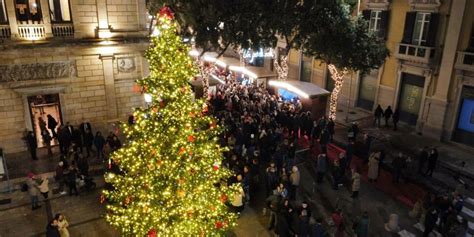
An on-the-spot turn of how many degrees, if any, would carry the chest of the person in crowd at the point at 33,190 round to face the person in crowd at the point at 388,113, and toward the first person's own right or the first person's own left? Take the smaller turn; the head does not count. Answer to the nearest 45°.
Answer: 0° — they already face them

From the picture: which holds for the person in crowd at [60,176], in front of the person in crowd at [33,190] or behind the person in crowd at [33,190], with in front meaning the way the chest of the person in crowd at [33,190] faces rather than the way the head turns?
in front

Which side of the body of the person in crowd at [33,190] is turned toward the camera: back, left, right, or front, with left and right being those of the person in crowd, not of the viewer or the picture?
right

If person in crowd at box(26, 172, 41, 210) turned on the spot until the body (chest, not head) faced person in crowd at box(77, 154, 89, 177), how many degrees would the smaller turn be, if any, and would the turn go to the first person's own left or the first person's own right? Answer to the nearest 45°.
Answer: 0° — they already face them

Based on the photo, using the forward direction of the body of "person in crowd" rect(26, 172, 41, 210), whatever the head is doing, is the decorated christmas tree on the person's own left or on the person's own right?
on the person's own right

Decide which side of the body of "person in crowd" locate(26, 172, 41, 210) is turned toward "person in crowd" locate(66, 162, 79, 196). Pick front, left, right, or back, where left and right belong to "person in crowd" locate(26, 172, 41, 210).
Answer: front

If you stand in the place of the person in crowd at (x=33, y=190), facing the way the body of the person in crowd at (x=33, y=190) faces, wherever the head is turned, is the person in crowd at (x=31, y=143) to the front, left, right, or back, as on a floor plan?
left

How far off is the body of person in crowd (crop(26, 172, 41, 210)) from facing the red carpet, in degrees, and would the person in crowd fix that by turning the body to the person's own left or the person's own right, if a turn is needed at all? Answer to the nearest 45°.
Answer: approximately 45° to the person's own right

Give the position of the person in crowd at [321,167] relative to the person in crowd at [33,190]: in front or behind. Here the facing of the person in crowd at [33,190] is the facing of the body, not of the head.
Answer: in front

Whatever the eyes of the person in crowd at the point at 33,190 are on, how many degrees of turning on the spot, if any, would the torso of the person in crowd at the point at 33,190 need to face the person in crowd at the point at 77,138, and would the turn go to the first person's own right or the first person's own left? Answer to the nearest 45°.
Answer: approximately 45° to the first person's own left

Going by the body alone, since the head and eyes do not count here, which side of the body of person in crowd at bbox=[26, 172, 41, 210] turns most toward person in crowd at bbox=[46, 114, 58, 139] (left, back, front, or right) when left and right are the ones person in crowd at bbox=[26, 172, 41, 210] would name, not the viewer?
left

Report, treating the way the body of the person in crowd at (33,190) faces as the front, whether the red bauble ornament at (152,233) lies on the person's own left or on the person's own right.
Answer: on the person's own right

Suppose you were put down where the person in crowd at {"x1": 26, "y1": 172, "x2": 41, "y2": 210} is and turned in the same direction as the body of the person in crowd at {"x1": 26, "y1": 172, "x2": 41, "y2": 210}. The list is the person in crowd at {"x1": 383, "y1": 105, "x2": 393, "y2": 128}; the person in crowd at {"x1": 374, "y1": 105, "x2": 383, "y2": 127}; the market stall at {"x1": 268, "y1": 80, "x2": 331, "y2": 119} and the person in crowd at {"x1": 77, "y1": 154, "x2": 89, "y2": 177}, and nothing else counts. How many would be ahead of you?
4
